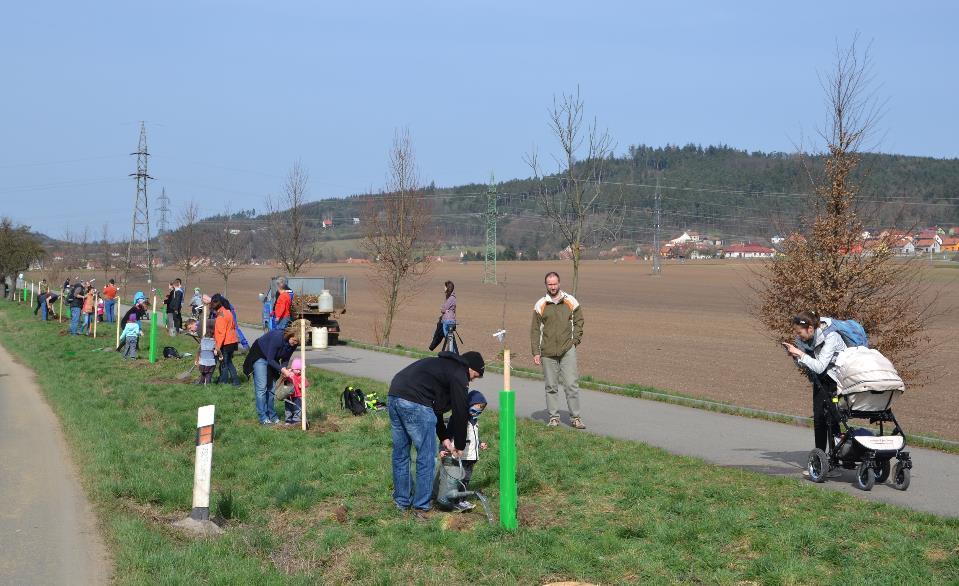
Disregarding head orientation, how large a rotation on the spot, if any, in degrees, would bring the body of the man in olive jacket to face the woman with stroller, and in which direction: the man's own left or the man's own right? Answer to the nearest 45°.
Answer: approximately 45° to the man's own left

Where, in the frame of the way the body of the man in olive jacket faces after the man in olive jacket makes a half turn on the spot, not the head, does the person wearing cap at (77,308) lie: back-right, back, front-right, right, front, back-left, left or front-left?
front-left

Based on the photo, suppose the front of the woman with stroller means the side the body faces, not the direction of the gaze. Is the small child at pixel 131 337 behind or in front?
in front

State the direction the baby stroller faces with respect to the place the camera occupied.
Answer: facing the viewer and to the right of the viewer

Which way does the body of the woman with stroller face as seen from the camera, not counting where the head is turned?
to the viewer's left

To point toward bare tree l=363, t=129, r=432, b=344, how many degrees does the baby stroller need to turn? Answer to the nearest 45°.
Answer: approximately 180°

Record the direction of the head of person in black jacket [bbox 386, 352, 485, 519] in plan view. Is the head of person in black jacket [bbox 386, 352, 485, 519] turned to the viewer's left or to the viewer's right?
to the viewer's right

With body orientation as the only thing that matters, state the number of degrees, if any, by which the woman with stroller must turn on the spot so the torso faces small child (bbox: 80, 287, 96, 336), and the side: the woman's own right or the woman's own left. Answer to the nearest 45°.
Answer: approximately 45° to the woman's own right

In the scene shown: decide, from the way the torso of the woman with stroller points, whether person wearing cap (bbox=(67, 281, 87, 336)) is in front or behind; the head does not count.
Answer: in front

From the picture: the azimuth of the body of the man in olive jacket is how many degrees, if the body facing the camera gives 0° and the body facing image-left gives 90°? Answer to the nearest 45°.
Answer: approximately 0°
